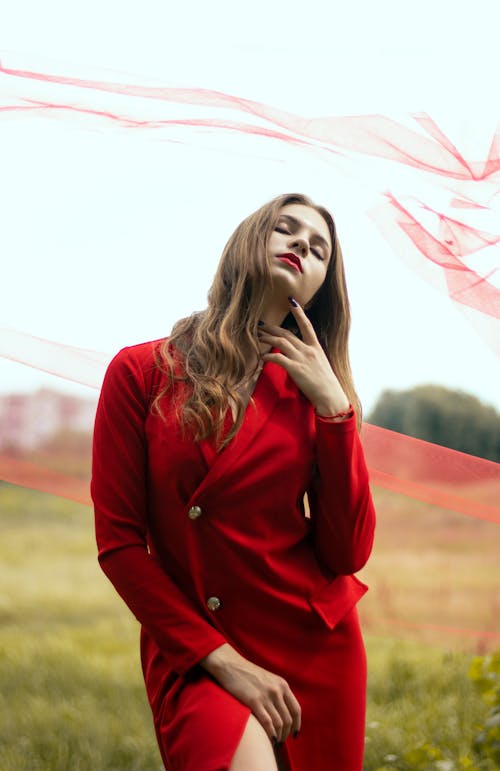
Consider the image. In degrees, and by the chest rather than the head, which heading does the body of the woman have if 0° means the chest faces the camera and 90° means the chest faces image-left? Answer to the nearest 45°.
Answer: approximately 0°

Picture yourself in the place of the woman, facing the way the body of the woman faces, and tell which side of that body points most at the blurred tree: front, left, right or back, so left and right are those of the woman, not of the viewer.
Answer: back
